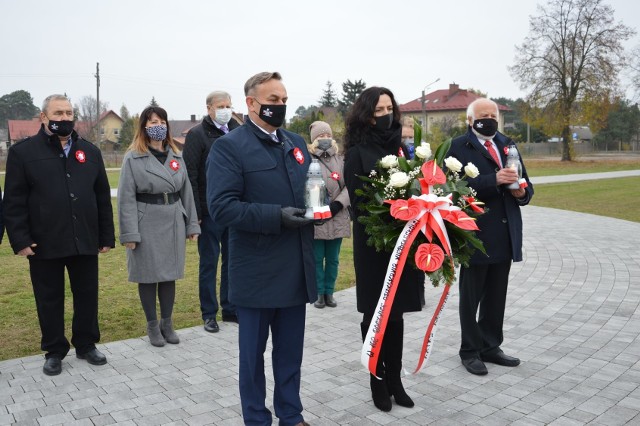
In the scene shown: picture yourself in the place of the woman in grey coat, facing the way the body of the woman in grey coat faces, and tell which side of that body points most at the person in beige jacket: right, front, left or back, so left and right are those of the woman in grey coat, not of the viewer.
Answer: left

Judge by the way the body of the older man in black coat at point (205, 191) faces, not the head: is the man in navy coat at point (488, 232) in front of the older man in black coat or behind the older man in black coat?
in front

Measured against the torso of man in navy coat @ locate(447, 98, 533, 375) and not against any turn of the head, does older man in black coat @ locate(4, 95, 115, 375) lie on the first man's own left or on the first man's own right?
on the first man's own right

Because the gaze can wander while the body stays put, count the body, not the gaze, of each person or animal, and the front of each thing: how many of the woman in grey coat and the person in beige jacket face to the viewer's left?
0

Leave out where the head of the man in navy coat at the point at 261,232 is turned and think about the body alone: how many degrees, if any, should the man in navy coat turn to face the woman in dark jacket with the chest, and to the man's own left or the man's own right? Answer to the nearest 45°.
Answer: approximately 90° to the man's own left

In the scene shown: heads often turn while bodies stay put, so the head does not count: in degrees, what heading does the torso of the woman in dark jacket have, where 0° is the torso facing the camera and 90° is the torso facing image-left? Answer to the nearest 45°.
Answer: approximately 315°

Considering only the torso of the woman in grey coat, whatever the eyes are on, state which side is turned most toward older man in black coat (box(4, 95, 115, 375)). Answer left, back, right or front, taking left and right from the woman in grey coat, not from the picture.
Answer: right

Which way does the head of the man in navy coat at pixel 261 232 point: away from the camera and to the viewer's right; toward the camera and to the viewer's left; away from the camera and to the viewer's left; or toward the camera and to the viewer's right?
toward the camera and to the viewer's right

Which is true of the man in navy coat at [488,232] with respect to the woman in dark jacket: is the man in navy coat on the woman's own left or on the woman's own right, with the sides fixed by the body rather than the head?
on the woman's own left

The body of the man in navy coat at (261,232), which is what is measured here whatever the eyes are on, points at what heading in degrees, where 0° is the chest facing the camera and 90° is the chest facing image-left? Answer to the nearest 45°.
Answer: approximately 315°

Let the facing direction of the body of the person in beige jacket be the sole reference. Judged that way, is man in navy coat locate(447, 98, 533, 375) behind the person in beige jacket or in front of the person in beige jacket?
in front
